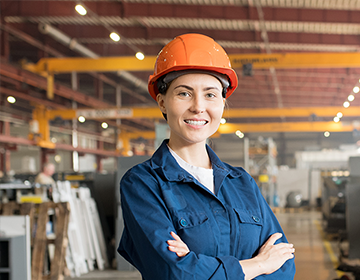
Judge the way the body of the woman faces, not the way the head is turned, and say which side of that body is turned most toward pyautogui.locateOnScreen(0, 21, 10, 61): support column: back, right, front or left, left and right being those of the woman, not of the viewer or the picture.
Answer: back

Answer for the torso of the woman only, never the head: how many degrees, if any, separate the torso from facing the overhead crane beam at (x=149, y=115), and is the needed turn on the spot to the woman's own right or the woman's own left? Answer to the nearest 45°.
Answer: approximately 135° to the woman's own left

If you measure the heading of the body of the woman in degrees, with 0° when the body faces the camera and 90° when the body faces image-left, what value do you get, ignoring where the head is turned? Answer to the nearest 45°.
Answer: approximately 315°

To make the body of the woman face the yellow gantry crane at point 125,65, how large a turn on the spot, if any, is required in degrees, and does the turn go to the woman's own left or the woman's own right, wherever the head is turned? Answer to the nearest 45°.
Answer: approximately 135° to the woman's own left
